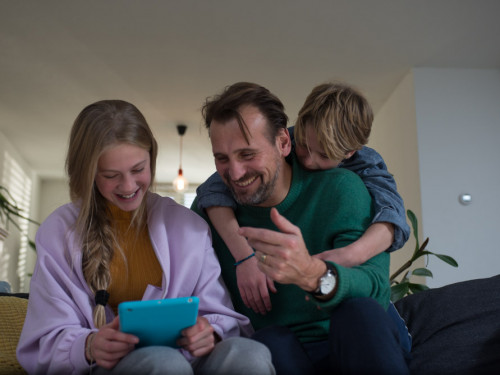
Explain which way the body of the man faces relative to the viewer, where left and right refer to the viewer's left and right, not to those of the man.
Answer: facing the viewer and to the left of the viewer

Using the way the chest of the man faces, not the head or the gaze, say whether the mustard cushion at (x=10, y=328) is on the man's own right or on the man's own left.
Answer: on the man's own right

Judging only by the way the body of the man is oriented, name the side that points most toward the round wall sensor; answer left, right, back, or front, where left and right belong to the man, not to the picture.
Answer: back

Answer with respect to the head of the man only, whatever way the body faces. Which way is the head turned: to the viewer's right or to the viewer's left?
to the viewer's left

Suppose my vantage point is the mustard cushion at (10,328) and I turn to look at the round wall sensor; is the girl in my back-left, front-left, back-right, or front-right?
front-right
